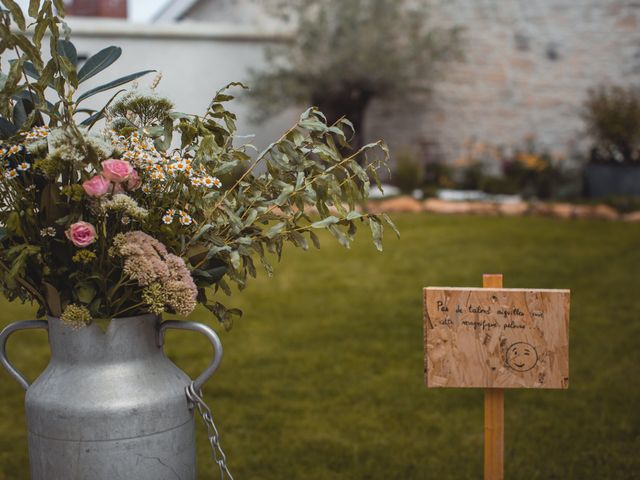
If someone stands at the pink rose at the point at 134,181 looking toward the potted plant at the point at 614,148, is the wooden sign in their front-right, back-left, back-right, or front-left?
front-right

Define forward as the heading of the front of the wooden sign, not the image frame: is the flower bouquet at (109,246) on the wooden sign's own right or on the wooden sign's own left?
on the wooden sign's own right

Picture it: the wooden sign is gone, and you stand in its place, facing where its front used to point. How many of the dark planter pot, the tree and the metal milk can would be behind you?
2

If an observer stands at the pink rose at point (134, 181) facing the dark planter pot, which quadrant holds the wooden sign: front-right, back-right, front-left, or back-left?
front-right

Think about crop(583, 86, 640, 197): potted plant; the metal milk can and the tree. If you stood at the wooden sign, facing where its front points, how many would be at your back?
2

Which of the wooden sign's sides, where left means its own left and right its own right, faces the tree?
back

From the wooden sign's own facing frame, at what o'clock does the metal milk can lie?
The metal milk can is roughly at 2 o'clock from the wooden sign.

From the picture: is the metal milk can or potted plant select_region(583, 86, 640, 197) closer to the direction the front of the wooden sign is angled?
the metal milk can

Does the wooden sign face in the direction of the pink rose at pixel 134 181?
no

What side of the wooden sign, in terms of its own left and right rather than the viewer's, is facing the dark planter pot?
back

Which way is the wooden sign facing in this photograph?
toward the camera

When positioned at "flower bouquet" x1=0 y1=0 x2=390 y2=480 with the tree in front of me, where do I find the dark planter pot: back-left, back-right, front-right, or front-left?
front-right

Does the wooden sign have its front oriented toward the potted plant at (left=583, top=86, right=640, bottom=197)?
no
